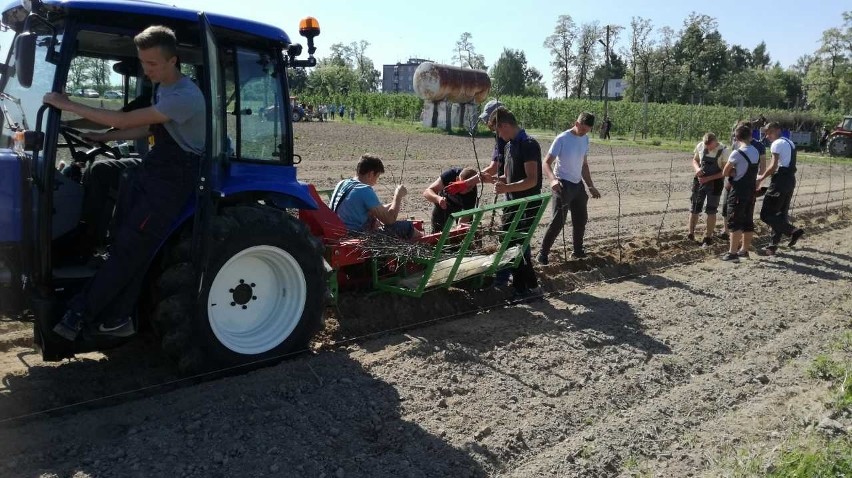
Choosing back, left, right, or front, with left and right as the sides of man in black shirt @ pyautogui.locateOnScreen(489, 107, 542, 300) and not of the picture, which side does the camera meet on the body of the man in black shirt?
left

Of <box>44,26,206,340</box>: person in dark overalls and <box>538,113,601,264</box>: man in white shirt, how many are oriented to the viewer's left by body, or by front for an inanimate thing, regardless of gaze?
1

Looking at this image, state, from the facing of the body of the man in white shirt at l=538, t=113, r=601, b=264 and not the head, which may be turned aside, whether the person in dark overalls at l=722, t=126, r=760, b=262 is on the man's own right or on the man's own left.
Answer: on the man's own left

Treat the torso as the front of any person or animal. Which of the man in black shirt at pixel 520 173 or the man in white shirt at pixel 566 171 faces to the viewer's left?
the man in black shirt

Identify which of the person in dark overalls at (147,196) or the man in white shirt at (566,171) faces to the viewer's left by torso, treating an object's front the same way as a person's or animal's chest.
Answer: the person in dark overalls

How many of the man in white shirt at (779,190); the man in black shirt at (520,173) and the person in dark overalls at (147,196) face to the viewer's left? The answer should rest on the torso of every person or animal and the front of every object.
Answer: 3

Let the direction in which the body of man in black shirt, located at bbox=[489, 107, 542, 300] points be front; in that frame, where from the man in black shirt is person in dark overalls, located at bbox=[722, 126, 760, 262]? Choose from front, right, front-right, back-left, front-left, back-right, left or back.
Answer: back-right

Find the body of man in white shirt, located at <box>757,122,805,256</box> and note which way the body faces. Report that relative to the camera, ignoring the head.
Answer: to the viewer's left

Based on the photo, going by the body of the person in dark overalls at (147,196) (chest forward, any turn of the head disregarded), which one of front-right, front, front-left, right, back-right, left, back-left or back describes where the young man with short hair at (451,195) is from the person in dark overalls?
back-right

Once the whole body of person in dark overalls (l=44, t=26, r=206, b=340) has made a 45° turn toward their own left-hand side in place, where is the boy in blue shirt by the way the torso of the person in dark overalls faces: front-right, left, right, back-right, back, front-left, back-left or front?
back

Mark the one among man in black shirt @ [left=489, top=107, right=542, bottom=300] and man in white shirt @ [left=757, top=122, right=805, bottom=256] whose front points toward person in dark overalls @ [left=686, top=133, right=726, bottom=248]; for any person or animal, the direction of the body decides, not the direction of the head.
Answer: the man in white shirt

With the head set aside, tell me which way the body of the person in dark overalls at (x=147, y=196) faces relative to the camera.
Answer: to the viewer's left

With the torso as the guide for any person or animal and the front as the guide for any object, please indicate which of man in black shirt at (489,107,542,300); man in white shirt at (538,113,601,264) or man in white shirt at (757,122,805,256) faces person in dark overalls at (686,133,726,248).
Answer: man in white shirt at (757,122,805,256)

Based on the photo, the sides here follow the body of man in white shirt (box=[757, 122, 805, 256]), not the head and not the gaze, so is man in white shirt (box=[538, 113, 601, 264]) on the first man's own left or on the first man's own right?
on the first man's own left
